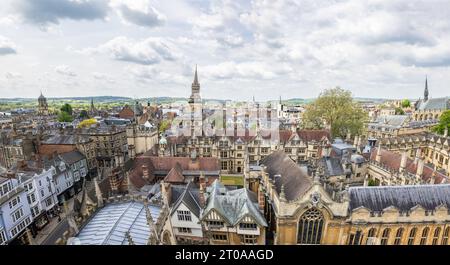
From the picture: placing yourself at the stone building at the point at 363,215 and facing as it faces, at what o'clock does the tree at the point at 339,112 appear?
The tree is roughly at 6 o'clock from the stone building.

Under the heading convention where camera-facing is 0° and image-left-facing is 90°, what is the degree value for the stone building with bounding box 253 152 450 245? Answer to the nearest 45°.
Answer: approximately 0°
